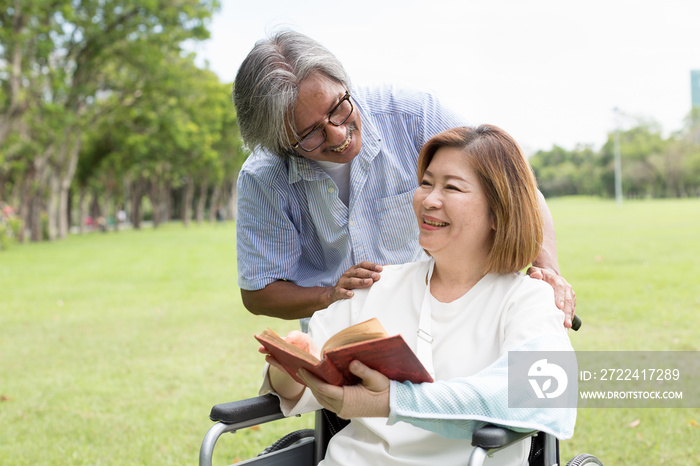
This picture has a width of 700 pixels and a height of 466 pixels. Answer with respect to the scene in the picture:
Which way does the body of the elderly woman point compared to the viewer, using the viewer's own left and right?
facing the viewer and to the left of the viewer

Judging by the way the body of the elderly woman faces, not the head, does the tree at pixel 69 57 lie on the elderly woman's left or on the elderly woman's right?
on the elderly woman's right

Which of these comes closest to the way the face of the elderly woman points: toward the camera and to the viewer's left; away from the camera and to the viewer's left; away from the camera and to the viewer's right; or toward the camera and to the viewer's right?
toward the camera and to the viewer's left

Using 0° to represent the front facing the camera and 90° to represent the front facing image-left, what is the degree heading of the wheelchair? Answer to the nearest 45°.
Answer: approximately 45°

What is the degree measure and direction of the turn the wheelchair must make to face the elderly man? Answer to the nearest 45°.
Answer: approximately 135° to its right
